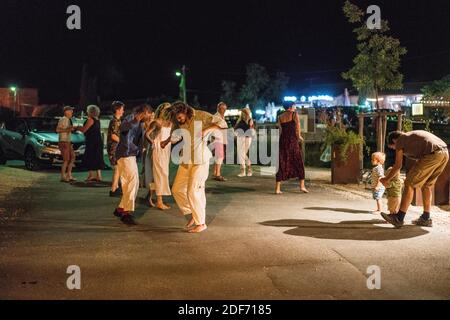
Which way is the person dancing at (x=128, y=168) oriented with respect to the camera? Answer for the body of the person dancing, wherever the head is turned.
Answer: to the viewer's right

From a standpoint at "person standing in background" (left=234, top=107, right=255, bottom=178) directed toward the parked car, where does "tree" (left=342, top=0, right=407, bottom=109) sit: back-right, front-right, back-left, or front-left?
back-right

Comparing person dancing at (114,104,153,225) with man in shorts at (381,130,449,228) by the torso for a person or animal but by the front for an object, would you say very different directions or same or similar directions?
very different directions

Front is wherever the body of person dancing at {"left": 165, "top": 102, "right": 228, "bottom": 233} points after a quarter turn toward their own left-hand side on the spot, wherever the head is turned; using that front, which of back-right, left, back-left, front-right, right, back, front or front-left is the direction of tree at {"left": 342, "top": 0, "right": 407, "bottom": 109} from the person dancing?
left

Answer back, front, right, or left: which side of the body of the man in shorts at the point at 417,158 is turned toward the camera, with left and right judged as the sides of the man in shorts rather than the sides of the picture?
left

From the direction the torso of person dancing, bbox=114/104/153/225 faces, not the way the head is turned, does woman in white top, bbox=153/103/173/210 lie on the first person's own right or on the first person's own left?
on the first person's own left

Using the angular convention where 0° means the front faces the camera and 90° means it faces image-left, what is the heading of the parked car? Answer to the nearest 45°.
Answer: approximately 315°

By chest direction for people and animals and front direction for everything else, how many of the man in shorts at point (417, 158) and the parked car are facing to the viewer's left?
1

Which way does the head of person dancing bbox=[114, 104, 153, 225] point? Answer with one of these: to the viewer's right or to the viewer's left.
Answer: to the viewer's right

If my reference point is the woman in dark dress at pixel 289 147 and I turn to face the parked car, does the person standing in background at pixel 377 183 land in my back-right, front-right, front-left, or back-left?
back-left

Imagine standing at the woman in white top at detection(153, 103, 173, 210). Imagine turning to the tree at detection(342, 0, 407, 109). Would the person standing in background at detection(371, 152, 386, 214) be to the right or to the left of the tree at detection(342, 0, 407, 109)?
right

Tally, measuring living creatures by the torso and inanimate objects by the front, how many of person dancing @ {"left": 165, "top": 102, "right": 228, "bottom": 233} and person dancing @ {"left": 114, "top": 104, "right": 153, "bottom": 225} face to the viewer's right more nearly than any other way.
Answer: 1
